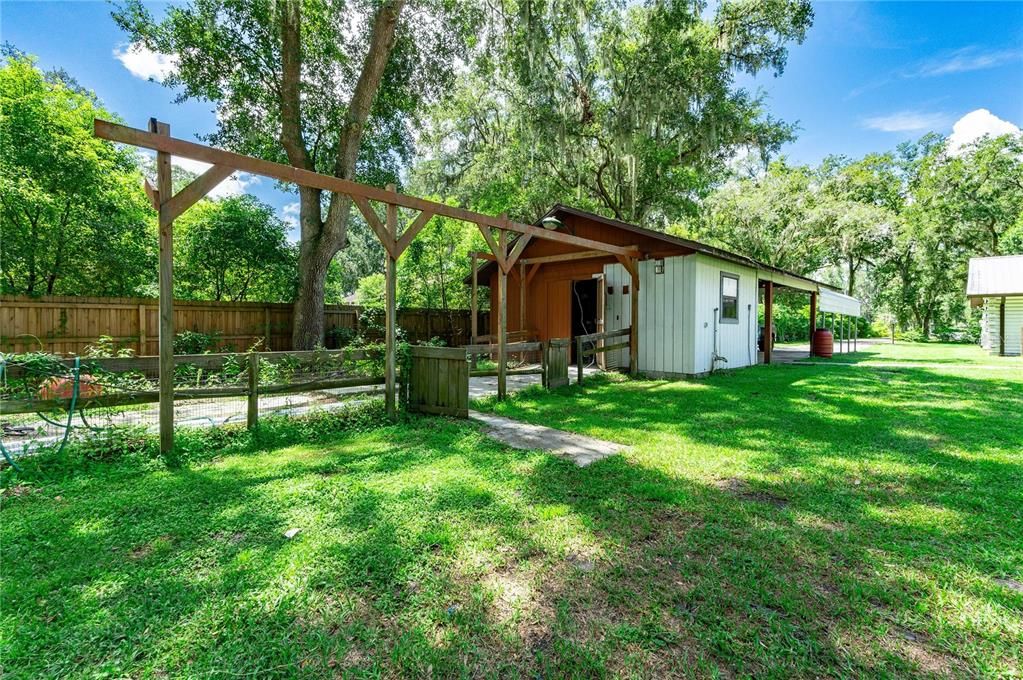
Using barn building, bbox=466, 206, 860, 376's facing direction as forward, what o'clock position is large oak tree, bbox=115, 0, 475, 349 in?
The large oak tree is roughly at 1 o'clock from the barn building.

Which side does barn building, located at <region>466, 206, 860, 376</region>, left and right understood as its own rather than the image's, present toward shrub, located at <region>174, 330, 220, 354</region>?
front

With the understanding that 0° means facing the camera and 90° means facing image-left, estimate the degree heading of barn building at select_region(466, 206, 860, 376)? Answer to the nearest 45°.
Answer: approximately 45°

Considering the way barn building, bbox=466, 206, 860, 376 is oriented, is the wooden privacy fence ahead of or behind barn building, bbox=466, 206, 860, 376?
ahead

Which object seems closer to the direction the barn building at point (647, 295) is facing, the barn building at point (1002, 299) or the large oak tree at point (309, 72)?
the large oak tree

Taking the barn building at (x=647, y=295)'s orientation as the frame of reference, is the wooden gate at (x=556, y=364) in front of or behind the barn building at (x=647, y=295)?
in front

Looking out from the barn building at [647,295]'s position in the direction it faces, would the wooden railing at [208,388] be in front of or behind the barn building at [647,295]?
in front

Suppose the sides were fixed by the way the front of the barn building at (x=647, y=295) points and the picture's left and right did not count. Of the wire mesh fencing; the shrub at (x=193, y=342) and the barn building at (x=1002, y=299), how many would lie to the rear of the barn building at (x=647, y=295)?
1

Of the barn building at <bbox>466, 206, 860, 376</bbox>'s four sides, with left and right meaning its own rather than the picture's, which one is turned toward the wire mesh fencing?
front

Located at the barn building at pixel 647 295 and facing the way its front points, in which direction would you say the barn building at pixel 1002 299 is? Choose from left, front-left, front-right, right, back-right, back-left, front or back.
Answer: back
